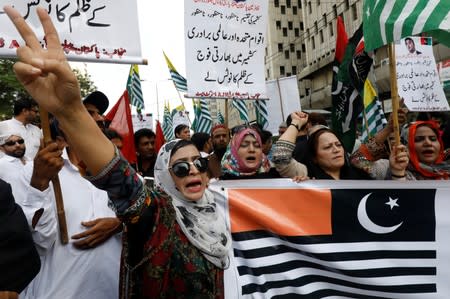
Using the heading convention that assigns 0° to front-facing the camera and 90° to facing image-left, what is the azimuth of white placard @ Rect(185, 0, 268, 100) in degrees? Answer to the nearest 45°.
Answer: approximately 0°

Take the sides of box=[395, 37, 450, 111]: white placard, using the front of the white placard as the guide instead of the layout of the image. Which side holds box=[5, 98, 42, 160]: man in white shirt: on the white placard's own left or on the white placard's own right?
on the white placard's own right

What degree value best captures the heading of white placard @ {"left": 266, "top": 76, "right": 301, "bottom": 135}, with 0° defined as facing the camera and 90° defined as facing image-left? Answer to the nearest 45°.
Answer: approximately 180°

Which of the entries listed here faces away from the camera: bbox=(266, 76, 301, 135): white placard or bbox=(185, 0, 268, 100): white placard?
bbox=(266, 76, 301, 135): white placard

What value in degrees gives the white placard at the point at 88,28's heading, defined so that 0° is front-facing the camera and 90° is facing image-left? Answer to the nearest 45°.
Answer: approximately 0°

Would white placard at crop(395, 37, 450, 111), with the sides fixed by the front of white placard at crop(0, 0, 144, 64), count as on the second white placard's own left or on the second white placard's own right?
on the second white placard's own left

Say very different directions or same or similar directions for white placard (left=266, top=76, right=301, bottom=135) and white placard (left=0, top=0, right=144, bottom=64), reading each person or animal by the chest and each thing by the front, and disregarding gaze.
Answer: very different directions
